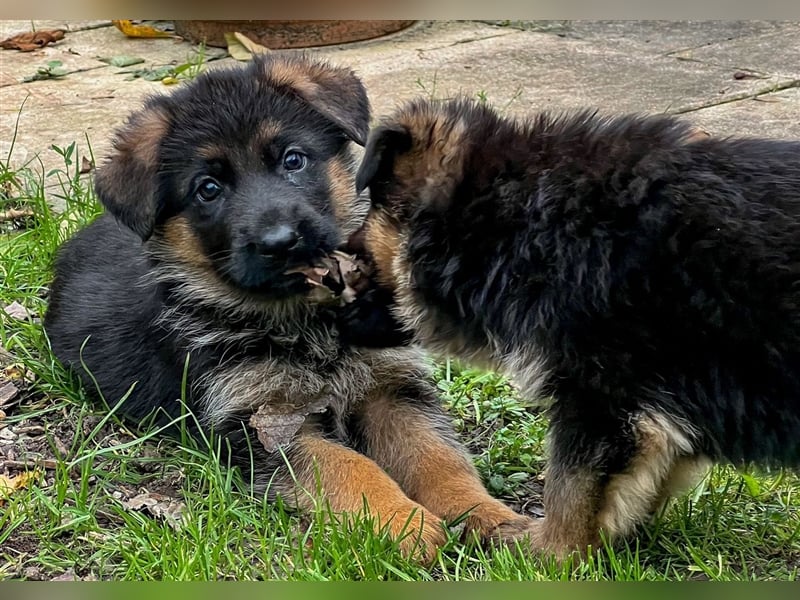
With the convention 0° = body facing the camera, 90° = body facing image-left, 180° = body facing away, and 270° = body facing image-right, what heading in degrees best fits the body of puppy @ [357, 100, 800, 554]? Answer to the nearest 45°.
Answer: approximately 90°

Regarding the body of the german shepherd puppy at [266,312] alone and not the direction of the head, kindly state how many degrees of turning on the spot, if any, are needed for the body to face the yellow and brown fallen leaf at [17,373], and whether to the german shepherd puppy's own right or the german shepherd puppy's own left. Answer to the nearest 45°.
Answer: approximately 135° to the german shepherd puppy's own right

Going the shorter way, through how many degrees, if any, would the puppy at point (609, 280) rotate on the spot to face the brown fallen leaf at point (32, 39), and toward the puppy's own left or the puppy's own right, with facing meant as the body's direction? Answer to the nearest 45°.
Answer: approximately 45° to the puppy's own right

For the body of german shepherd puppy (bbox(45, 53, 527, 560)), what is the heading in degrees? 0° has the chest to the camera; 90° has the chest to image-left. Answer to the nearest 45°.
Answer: approximately 315°

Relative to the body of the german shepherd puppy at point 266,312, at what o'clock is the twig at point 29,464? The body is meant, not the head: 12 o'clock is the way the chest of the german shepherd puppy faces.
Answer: The twig is roughly at 4 o'clock from the german shepherd puppy.

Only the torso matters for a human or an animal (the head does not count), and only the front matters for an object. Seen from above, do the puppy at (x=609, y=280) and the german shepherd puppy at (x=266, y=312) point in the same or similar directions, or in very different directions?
very different directions

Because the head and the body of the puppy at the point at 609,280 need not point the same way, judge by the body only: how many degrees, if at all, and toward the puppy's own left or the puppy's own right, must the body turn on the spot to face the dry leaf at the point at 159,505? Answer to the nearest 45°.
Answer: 0° — it already faces it

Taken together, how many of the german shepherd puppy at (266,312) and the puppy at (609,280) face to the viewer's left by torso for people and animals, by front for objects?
1
